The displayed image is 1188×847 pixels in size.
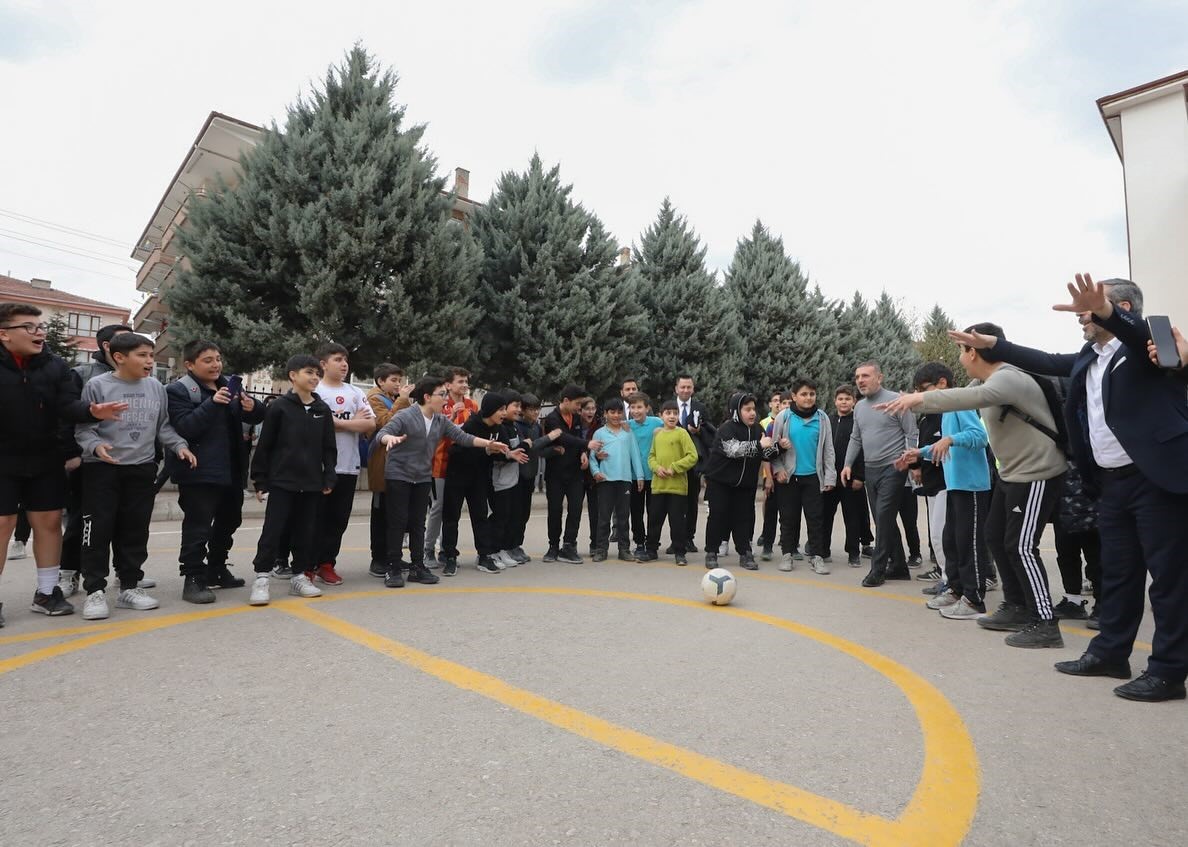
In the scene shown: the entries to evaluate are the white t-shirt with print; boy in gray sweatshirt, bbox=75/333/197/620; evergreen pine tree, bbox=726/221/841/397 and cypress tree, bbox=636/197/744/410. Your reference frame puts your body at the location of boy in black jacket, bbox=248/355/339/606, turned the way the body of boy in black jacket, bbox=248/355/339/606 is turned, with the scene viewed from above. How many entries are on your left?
3

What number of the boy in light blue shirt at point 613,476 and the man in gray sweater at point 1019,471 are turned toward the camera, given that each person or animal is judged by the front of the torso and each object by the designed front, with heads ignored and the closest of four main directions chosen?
1

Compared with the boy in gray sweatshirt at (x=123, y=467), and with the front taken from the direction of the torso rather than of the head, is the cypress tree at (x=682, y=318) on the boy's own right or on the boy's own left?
on the boy's own left

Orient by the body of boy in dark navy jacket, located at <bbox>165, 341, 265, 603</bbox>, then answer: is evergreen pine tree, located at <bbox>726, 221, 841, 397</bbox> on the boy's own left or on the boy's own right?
on the boy's own left

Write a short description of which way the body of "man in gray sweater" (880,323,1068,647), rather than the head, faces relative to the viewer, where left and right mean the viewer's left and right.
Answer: facing to the left of the viewer

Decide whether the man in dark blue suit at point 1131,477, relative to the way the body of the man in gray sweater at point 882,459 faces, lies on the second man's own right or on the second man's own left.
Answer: on the second man's own left

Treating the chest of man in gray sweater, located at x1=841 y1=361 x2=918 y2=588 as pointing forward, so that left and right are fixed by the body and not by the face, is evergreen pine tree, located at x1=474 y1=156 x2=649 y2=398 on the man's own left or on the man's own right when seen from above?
on the man's own right

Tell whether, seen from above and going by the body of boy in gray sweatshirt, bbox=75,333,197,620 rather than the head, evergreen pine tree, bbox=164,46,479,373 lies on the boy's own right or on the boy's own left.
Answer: on the boy's own left

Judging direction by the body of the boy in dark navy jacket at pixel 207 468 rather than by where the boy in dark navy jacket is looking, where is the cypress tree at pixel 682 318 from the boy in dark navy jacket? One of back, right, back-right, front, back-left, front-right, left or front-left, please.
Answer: left

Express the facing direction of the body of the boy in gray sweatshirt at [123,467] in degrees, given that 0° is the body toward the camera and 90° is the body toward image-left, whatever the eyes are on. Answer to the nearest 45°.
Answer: approximately 315°
